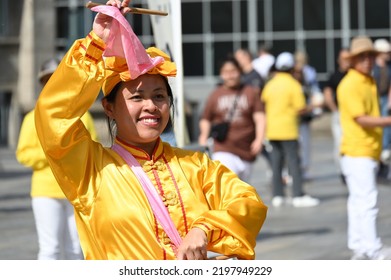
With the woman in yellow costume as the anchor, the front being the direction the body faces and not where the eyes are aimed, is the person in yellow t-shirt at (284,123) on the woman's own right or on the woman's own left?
on the woman's own left

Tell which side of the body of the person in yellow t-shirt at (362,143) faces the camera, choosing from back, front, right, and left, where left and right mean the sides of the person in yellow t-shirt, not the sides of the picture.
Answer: right

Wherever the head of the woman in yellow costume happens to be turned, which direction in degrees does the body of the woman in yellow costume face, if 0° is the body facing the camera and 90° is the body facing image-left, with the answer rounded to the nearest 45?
approximately 315°
